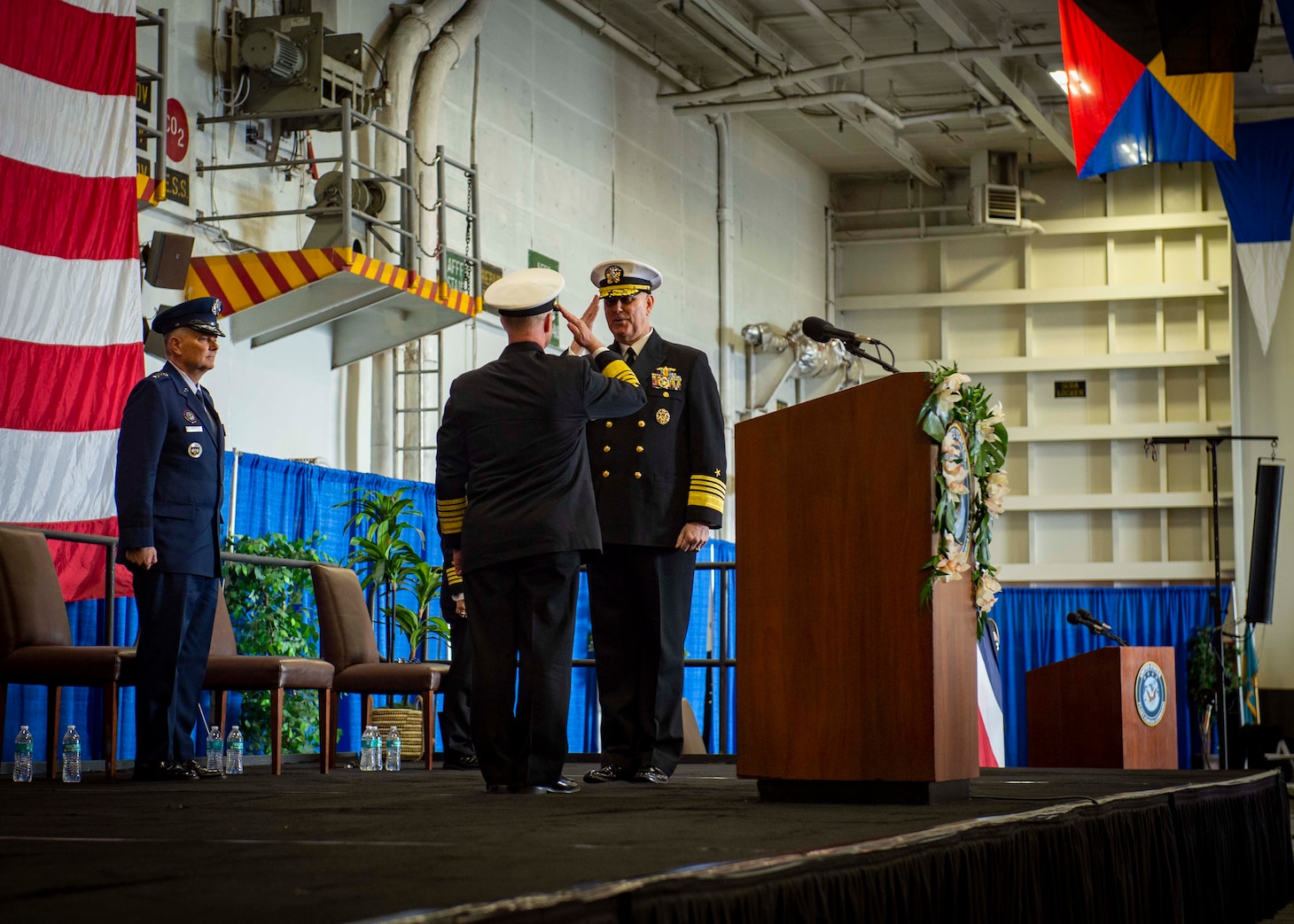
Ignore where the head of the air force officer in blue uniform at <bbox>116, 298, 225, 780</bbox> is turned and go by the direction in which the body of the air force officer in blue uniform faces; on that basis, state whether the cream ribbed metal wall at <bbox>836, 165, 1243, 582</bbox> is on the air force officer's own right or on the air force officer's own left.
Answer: on the air force officer's own left

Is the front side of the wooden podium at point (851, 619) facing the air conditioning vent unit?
no

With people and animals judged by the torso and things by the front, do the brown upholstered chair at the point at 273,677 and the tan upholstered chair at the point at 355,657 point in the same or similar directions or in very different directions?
same or similar directions

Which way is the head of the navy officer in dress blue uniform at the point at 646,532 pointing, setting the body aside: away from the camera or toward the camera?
toward the camera

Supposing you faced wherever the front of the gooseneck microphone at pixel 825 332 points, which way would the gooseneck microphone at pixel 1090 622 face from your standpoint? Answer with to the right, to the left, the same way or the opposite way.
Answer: the same way

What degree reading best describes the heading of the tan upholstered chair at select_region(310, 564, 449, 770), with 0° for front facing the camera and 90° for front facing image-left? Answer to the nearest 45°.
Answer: approximately 315°

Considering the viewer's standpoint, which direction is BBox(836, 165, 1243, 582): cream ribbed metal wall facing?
facing the viewer

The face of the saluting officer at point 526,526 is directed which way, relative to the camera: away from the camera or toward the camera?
away from the camera

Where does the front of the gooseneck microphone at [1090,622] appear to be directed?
to the viewer's left

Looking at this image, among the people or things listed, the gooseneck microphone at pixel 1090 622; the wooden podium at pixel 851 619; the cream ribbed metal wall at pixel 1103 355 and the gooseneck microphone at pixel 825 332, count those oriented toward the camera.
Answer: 1

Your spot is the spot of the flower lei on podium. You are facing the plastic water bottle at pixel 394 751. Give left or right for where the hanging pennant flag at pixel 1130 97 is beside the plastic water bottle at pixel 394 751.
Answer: right

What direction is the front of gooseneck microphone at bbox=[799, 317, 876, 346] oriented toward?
to the viewer's left

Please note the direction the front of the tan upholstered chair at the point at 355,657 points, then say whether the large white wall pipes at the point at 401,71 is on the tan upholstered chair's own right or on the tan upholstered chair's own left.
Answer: on the tan upholstered chair's own left

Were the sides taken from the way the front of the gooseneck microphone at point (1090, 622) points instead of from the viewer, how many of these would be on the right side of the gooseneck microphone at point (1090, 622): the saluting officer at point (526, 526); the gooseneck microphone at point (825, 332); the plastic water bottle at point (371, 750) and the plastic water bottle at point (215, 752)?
0
